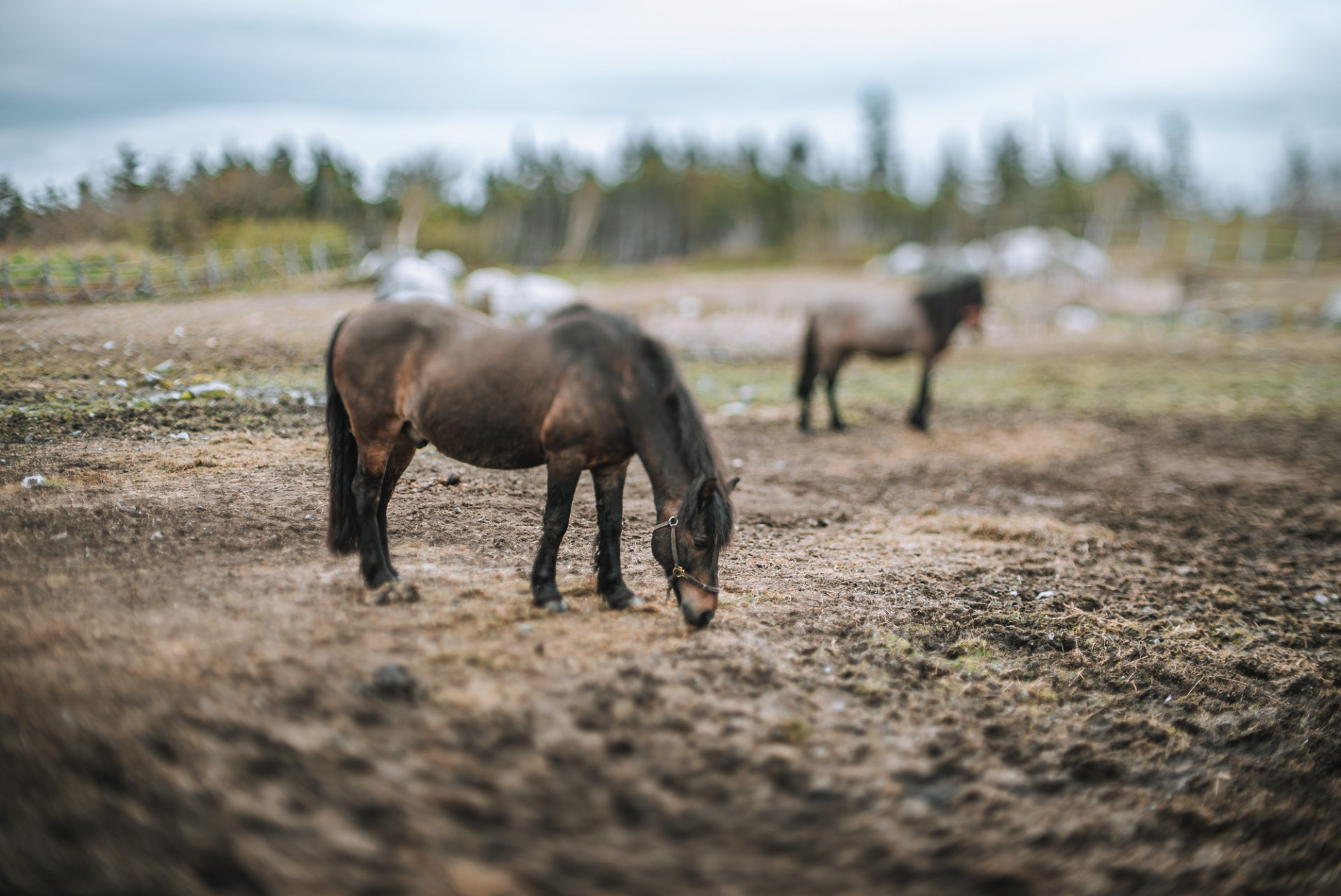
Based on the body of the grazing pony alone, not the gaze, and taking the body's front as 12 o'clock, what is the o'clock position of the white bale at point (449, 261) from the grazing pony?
The white bale is roughly at 9 o'clock from the grazing pony.

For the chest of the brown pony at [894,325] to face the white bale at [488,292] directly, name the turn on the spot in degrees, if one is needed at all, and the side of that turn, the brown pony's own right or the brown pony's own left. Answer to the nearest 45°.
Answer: approximately 135° to the brown pony's own left

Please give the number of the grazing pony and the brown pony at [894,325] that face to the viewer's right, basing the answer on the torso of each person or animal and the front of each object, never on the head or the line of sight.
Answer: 2

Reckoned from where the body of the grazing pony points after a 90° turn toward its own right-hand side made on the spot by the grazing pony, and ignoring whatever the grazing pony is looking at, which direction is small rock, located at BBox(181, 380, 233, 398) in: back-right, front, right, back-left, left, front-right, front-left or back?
back-right

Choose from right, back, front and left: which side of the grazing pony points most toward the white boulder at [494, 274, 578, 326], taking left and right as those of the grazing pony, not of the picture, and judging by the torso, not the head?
left

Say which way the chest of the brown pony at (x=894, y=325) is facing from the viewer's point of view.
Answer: to the viewer's right

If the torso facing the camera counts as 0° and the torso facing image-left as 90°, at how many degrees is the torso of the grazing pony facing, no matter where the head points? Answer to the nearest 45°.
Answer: approximately 270°

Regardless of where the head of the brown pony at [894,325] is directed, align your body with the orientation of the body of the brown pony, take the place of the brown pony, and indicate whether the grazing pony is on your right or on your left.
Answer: on your right

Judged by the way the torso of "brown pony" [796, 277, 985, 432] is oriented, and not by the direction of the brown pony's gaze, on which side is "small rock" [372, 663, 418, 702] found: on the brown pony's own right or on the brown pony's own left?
on the brown pony's own right

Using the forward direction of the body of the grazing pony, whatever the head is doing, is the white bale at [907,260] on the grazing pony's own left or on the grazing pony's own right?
on the grazing pony's own left
